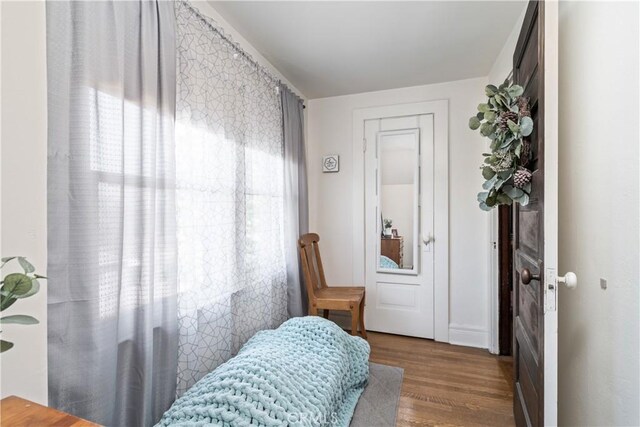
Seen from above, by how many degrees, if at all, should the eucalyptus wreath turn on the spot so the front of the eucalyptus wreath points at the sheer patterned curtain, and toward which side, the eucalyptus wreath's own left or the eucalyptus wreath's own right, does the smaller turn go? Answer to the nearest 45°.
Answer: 0° — it already faces it

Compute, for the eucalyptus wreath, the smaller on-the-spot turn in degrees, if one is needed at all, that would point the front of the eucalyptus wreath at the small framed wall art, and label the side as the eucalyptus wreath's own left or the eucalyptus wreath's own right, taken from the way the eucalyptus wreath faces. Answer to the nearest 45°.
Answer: approximately 45° to the eucalyptus wreath's own right

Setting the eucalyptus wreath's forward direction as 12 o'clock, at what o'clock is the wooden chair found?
The wooden chair is roughly at 1 o'clock from the eucalyptus wreath.

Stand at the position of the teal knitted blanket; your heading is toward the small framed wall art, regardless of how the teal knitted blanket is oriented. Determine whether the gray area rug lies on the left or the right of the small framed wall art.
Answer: right

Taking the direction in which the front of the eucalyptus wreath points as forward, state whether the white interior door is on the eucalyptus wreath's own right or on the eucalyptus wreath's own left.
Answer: on the eucalyptus wreath's own right

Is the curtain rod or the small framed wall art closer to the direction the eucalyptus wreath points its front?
the curtain rod

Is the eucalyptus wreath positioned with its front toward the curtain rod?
yes

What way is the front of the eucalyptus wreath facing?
to the viewer's left

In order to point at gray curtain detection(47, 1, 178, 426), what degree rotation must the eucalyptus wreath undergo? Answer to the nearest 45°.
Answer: approximately 45° to its left
